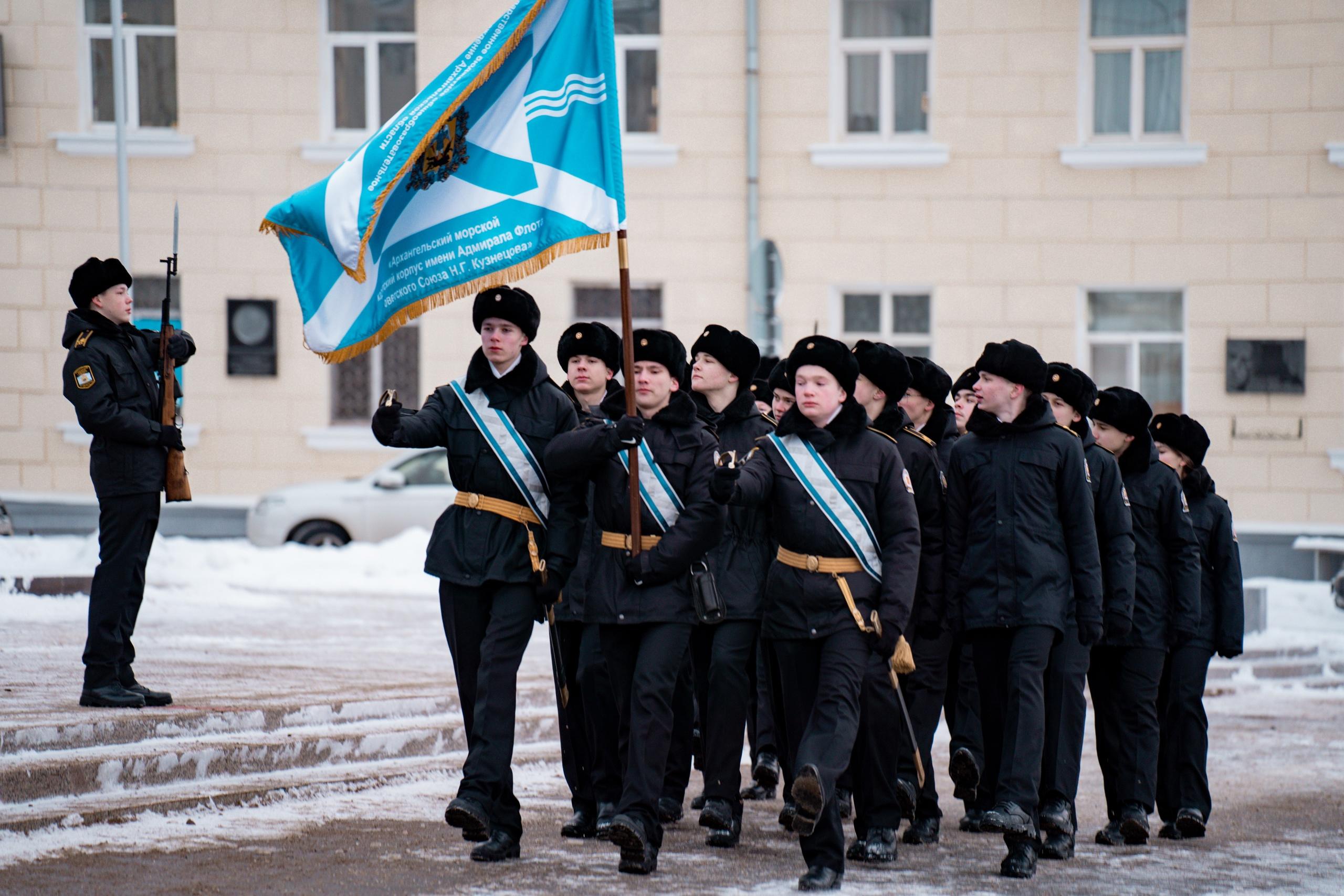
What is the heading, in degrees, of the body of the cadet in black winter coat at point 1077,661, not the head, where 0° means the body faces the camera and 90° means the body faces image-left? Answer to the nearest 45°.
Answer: approximately 45°

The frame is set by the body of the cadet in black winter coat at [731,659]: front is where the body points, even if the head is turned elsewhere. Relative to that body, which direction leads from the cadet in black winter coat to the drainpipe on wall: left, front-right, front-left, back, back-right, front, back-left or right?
back-right

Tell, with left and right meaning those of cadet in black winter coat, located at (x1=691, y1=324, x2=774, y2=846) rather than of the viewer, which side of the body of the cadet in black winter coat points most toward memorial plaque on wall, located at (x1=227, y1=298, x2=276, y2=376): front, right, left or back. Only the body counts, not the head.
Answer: right

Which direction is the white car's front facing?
to the viewer's left

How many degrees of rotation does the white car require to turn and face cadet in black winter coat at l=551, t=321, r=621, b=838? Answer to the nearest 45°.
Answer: approximately 90° to its left

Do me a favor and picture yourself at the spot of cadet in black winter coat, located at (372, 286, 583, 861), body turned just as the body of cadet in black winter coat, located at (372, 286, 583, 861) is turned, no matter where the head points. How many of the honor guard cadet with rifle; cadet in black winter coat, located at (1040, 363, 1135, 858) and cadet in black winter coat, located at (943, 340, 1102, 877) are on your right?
1

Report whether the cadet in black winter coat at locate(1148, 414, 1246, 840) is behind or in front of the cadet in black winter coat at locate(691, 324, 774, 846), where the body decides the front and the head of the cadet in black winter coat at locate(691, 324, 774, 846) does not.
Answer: behind

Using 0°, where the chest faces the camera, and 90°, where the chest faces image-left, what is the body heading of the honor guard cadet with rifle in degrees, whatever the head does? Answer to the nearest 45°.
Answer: approximately 270°

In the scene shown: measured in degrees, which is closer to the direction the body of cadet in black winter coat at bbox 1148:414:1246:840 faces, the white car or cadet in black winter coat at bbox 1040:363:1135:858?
the cadet in black winter coat

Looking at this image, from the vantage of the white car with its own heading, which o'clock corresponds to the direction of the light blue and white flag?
The light blue and white flag is roughly at 9 o'clock from the white car.

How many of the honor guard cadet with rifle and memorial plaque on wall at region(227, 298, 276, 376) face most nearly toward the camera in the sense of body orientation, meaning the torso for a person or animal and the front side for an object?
1

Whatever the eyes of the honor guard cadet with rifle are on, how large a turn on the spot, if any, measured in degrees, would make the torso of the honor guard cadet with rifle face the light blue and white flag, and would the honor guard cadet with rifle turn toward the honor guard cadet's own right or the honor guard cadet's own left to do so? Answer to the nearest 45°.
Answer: approximately 45° to the honor guard cadet's own right
